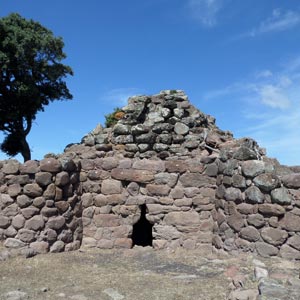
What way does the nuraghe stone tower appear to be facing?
toward the camera

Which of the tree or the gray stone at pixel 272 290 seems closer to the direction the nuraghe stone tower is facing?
the gray stone

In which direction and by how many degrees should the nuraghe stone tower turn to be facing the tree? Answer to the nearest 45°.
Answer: approximately 135° to its right

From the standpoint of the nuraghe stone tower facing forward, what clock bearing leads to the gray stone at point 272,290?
The gray stone is roughly at 11 o'clock from the nuraghe stone tower.
